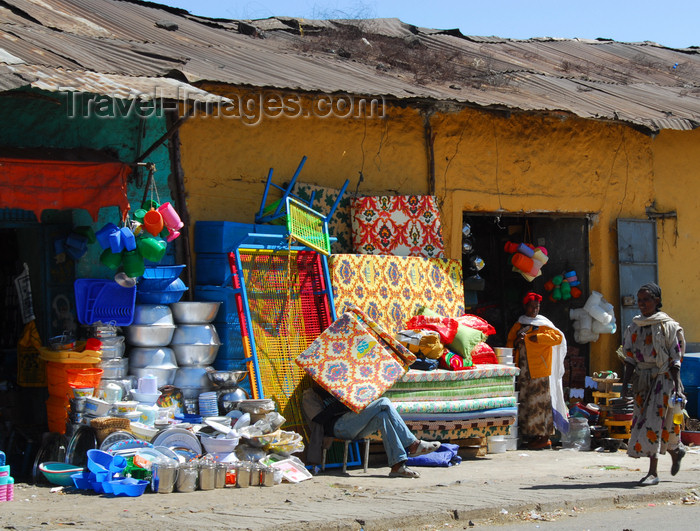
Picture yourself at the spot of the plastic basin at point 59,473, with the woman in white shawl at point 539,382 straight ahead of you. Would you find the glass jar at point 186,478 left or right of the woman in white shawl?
right

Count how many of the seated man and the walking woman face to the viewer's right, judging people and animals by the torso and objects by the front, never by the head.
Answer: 1

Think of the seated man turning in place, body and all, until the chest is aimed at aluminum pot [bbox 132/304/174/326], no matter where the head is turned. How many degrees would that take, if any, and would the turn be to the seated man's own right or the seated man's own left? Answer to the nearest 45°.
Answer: approximately 180°

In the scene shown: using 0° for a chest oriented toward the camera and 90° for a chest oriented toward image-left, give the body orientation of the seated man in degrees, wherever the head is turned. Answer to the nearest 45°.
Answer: approximately 270°

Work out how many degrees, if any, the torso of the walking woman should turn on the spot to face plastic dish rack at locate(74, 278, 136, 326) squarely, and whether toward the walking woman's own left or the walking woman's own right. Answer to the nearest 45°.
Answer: approximately 45° to the walking woman's own right

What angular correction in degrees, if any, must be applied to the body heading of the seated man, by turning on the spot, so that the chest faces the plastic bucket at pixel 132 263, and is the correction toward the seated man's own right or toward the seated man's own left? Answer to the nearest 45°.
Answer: approximately 180°

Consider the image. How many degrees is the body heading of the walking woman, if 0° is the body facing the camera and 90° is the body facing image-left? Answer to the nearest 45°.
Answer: approximately 45°

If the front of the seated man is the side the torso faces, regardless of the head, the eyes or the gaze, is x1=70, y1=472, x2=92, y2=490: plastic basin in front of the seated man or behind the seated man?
behind

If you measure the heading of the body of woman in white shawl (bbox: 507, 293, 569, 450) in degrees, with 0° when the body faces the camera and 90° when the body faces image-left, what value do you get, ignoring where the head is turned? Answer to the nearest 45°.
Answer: approximately 45°
